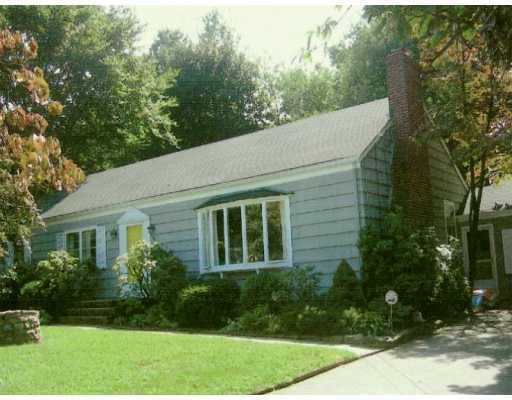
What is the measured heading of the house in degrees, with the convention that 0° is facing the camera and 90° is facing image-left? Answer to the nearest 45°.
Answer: approximately 45°

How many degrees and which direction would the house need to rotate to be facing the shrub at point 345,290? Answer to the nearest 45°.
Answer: approximately 45° to its left

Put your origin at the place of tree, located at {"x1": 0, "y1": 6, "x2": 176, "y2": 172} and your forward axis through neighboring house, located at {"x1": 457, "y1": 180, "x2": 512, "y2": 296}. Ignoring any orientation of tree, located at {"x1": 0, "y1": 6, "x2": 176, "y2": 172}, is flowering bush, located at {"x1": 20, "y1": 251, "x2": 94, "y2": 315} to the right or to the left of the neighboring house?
right

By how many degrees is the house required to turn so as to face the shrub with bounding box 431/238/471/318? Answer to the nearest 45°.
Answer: approximately 135° to its left

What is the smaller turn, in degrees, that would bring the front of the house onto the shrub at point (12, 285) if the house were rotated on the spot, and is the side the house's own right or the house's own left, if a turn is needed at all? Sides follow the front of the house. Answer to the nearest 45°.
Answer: approximately 90° to the house's own right

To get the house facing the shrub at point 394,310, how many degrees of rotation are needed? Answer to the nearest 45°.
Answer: approximately 90° to its left

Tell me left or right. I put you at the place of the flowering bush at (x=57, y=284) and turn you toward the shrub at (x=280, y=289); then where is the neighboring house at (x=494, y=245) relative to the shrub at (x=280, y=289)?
left
